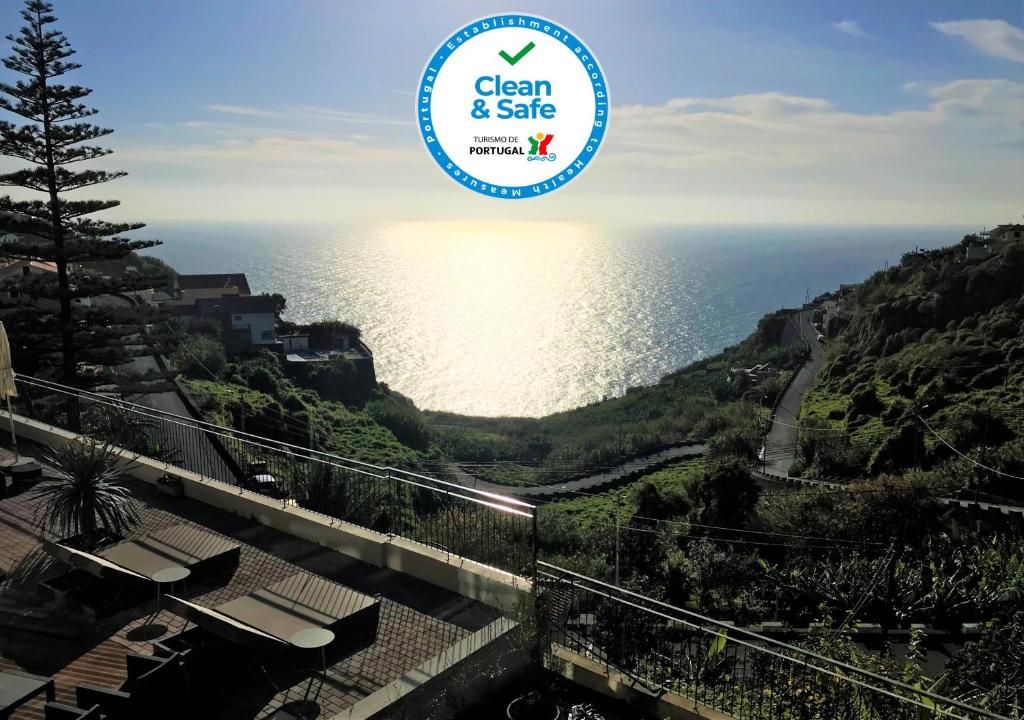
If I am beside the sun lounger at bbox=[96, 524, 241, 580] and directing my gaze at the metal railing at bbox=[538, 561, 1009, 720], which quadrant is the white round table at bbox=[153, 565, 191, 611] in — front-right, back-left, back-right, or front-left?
front-right

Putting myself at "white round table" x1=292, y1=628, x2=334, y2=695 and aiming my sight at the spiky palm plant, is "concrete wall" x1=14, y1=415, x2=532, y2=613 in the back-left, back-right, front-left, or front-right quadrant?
front-right

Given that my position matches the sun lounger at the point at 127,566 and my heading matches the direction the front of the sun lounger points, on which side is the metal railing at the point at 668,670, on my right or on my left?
on my right

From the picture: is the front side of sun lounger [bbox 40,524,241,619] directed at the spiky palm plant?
no

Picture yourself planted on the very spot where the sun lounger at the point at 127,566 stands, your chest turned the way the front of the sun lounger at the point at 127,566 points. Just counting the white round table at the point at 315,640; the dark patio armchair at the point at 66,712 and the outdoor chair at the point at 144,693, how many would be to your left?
0

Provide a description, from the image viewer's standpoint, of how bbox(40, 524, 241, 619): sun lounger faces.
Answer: facing away from the viewer and to the right of the viewer

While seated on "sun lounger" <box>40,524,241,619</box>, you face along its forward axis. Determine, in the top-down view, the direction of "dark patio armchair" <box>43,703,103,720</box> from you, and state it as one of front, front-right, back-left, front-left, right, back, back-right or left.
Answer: back-right

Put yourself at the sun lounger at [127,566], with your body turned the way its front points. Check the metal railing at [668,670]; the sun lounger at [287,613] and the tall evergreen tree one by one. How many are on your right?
2

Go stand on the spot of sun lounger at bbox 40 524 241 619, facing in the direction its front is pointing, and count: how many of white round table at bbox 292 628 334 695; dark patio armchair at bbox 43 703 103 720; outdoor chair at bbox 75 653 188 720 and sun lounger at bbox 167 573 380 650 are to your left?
0

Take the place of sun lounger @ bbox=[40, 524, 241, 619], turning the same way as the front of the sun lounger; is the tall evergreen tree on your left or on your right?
on your left

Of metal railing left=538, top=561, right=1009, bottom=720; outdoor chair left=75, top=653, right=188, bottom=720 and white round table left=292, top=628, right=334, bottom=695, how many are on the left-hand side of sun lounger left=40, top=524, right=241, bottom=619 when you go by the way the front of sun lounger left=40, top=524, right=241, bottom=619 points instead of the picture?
0

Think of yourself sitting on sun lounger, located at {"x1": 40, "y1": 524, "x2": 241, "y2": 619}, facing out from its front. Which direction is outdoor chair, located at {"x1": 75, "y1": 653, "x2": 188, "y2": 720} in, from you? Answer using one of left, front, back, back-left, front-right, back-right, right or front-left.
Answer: back-right

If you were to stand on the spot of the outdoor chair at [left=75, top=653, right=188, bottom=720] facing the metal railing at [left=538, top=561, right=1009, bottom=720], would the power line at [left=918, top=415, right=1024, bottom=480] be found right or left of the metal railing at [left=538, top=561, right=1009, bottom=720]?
left

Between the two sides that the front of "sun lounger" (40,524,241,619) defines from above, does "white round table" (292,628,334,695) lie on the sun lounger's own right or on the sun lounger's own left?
on the sun lounger's own right
